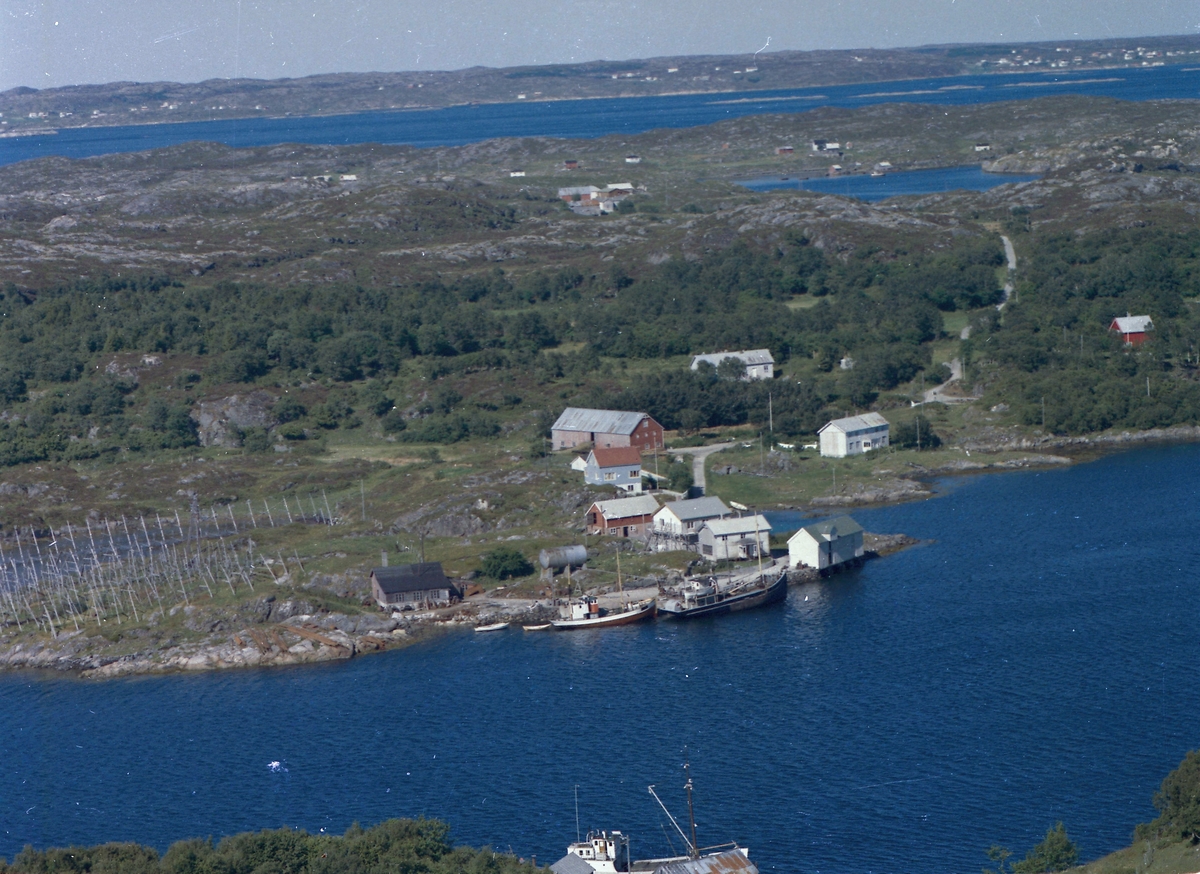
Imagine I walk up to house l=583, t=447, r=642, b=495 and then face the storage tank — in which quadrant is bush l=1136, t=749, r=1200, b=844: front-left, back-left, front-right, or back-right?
front-left

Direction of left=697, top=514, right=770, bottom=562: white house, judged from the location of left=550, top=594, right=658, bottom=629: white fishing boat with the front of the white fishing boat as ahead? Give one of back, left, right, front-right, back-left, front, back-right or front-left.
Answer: front-left

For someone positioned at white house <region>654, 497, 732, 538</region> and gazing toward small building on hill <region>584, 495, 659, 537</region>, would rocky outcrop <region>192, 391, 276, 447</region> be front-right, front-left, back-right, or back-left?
front-right

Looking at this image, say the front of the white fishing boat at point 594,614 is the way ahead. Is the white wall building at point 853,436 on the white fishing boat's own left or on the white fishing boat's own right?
on the white fishing boat's own left

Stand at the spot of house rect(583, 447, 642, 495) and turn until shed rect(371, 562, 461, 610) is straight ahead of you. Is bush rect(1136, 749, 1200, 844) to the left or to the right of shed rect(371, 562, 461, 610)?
left

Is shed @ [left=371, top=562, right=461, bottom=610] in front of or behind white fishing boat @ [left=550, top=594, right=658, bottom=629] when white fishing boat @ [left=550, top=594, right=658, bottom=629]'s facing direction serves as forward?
behind

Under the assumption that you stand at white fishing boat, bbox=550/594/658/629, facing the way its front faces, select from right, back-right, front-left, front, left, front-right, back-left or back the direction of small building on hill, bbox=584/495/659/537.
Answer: left

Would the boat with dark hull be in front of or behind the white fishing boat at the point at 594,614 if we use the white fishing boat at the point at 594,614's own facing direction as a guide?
in front

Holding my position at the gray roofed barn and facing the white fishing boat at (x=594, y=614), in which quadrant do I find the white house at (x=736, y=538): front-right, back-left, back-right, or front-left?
front-left

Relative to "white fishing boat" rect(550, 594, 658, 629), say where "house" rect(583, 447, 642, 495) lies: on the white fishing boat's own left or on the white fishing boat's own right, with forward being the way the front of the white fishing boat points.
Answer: on the white fishing boat's own left

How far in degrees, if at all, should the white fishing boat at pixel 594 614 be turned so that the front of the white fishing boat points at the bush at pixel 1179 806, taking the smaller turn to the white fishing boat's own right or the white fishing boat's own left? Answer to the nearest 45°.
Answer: approximately 45° to the white fishing boat's own right

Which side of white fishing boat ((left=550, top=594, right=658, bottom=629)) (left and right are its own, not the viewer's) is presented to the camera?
right

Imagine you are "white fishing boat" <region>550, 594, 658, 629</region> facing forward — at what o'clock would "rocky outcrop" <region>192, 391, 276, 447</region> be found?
The rocky outcrop is roughly at 8 o'clock from the white fishing boat.

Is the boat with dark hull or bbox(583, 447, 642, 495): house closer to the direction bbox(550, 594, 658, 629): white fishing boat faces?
the boat with dark hull
